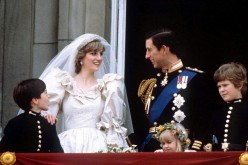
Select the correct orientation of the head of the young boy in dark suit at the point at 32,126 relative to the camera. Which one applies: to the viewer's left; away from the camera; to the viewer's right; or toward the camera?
to the viewer's right

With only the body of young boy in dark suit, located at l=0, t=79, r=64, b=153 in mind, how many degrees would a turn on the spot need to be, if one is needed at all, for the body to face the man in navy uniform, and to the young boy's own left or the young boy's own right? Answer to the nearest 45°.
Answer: approximately 45° to the young boy's own left

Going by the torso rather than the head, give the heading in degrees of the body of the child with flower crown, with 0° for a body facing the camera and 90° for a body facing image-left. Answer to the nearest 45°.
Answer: approximately 45°

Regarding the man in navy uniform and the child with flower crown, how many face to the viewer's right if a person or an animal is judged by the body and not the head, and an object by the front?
0

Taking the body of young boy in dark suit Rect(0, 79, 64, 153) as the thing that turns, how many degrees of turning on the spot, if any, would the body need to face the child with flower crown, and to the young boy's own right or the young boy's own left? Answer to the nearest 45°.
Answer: approximately 45° to the young boy's own left

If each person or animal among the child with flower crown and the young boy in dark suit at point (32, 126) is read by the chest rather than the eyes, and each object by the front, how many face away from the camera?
0

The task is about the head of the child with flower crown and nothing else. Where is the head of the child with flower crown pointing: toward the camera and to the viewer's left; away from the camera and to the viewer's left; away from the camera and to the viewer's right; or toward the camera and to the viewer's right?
toward the camera and to the viewer's left

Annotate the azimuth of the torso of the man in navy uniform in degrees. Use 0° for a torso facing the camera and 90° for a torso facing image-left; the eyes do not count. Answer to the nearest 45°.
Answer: approximately 45°

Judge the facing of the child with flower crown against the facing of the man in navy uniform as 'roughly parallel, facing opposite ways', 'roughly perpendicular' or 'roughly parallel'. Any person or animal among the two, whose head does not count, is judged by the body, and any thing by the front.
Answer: roughly parallel

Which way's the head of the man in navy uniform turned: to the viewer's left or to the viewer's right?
to the viewer's left
